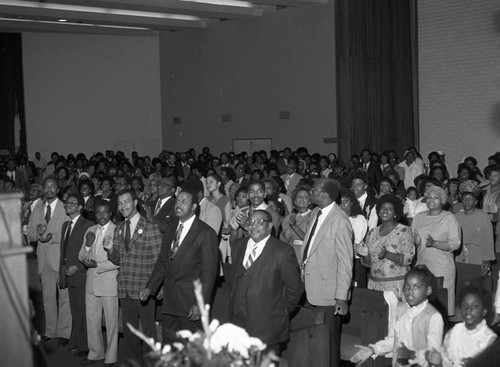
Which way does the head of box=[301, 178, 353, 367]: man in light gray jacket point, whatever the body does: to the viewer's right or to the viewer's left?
to the viewer's left

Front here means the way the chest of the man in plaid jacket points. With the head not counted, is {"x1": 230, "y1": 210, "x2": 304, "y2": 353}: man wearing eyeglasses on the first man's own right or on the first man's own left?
on the first man's own left

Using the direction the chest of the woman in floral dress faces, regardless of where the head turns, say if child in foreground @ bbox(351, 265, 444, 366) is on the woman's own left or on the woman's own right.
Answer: on the woman's own left

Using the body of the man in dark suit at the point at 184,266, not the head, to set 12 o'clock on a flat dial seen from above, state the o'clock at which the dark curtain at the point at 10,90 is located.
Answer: The dark curtain is roughly at 4 o'clock from the man in dark suit.

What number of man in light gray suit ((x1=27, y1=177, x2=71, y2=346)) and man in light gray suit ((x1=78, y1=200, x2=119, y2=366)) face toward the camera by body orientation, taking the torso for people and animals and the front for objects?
2

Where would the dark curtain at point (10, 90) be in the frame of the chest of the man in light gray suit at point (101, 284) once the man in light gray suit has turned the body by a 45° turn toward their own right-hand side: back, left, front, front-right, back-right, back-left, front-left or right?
back-right

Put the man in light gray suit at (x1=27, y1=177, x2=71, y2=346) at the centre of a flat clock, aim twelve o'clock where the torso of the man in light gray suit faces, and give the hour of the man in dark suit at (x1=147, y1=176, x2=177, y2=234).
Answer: The man in dark suit is roughly at 9 o'clock from the man in light gray suit.

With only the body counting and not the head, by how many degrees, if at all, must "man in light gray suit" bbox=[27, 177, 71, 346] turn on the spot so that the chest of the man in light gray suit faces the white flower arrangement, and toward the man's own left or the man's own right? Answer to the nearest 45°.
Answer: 0° — they already face it

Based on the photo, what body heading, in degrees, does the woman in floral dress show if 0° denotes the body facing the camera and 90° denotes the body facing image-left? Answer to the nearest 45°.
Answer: approximately 45°
